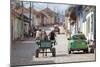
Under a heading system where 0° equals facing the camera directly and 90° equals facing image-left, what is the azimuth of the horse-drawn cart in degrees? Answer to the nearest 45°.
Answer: approximately 180°

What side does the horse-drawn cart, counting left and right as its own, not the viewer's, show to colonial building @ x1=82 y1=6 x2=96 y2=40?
right
